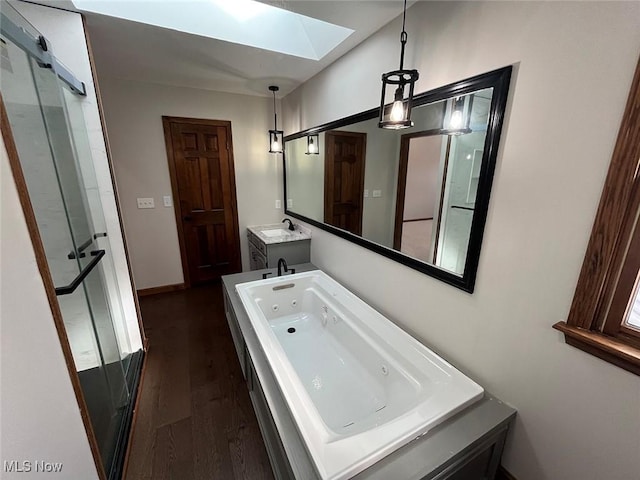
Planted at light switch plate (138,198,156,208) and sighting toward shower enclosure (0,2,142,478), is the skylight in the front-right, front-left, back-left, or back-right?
front-left

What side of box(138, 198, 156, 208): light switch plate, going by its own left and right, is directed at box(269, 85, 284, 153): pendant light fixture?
left

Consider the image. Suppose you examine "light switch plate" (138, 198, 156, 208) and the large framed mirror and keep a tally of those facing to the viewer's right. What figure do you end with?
0

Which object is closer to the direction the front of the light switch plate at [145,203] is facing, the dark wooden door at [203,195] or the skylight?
the skylight

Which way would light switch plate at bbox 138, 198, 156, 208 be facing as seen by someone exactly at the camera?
facing the viewer

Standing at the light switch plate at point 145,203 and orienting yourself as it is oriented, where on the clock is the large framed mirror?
The large framed mirror is roughly at 11 o'clock from the light switch plate.

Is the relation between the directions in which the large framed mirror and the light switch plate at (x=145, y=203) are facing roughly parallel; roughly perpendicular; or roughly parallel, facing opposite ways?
roughly perpendicular

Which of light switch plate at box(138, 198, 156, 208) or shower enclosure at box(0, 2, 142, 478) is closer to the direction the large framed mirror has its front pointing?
the shower enclosure

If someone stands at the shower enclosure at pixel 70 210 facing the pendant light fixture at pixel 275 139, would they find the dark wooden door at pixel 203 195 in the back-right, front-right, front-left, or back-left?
front-left

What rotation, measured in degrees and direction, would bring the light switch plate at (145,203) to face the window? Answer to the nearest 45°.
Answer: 0° — it already faces it

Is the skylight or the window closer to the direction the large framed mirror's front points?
the skylight

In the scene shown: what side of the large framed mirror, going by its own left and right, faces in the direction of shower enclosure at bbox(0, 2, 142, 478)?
front

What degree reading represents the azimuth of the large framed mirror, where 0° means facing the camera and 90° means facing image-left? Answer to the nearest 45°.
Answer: approximately 45°

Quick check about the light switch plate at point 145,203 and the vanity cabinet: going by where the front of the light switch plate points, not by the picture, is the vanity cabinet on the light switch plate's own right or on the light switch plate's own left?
on the light switch plate's own left

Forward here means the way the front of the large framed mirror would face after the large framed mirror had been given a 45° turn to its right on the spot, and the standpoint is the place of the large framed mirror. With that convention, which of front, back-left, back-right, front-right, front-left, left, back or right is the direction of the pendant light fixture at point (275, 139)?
front-right
